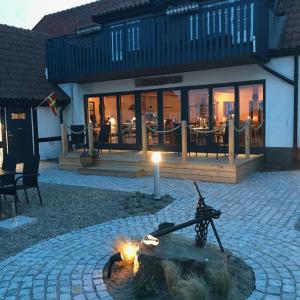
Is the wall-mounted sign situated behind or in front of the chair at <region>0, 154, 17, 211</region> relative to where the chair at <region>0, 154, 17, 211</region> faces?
behind

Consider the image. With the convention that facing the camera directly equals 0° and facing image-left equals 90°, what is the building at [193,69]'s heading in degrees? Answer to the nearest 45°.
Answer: approximately 45°

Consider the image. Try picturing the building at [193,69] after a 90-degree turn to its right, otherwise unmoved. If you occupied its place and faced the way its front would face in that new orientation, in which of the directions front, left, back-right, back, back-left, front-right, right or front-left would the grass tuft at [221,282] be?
back-left

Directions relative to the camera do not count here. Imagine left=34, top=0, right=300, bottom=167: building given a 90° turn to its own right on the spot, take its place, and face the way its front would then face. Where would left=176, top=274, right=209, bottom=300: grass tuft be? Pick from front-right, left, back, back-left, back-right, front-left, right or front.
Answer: back-left

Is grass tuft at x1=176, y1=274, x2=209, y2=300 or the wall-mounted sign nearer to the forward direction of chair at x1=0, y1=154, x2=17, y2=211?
the grass tuft

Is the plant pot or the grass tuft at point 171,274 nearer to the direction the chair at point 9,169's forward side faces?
the grass tuft

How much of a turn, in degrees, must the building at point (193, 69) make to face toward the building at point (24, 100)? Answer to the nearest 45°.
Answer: approximately 45° to its right
